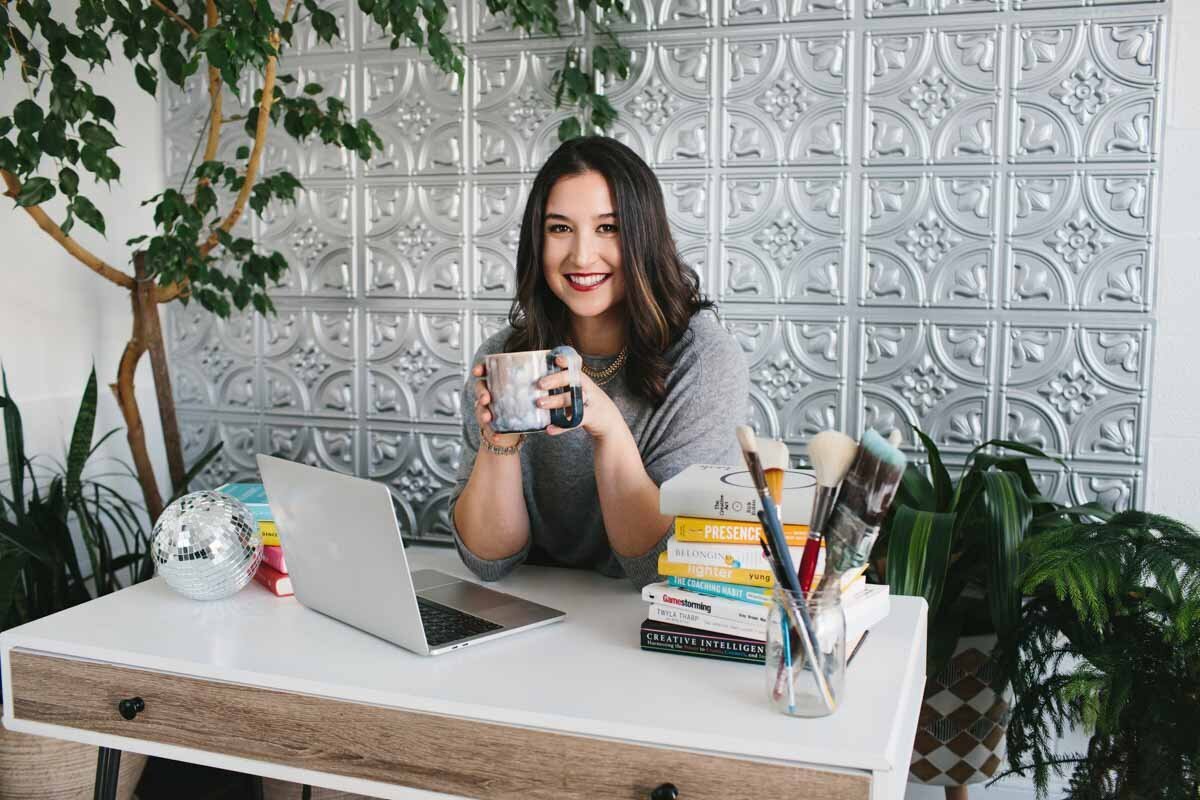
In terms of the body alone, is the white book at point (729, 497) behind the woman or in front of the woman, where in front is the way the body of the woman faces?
in front

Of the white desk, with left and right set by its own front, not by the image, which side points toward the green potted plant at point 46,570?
right

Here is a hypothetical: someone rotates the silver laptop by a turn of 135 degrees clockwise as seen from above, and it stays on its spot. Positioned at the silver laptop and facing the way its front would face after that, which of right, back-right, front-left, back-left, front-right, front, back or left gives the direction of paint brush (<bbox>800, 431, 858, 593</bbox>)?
front-left

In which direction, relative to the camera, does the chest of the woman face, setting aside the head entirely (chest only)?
toward the camera

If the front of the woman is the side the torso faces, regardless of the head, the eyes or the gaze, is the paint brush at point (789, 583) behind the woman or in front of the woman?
in front

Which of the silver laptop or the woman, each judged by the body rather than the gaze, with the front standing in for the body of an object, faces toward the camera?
the woman

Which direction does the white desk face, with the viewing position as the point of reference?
facing the viewer and to the left of the viewer

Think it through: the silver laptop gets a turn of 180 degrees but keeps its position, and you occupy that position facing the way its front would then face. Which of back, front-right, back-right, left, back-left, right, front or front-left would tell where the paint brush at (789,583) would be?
left

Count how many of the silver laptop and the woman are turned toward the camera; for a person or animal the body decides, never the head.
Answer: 1

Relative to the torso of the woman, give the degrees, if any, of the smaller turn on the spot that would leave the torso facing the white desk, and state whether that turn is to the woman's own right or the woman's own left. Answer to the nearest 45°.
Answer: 0° — they already face it

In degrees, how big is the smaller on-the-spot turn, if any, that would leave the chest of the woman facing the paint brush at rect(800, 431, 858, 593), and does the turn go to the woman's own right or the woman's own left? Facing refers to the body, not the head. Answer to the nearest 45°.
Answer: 0° — they already face it

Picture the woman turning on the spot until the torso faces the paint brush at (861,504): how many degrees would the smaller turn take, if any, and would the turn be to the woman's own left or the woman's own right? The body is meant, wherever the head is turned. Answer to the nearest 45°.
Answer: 0° — they already face it

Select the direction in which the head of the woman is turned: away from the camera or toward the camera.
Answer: toward the camera
